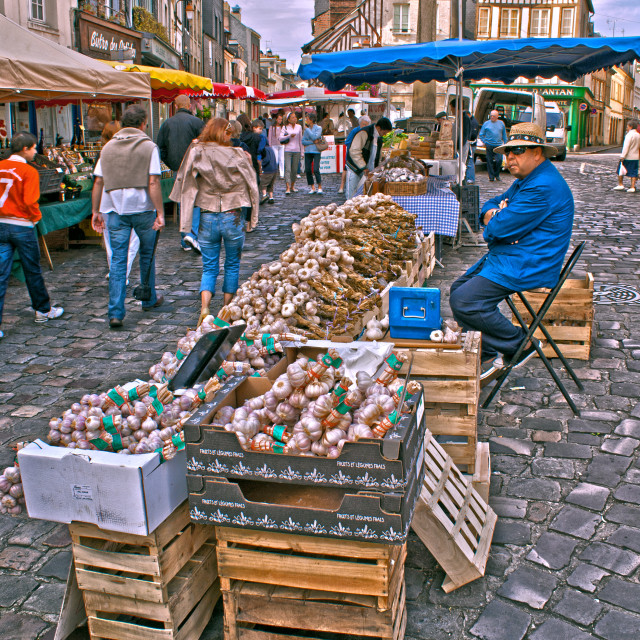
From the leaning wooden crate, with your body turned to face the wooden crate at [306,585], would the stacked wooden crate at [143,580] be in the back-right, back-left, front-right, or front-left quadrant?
front-right

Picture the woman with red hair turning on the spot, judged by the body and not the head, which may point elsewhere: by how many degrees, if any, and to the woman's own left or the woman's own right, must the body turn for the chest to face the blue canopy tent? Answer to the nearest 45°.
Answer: approximately 45° to the woman's own right

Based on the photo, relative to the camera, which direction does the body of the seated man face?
to the viewer's left

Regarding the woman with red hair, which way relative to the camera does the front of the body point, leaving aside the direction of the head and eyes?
away from the camera

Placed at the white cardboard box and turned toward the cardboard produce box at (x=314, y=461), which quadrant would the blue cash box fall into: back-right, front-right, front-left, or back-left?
front-left

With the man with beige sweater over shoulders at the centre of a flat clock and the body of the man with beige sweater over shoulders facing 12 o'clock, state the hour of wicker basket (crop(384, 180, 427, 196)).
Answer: The wicker basket is roughly at 2 o'clock from the man with beige sweater over shoulders.

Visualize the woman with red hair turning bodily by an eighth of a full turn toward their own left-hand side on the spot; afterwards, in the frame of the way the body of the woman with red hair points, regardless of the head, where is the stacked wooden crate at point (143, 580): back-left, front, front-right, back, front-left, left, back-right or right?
back-left

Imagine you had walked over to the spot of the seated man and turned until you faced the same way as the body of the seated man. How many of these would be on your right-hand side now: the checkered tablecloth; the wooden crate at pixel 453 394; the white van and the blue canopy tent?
3

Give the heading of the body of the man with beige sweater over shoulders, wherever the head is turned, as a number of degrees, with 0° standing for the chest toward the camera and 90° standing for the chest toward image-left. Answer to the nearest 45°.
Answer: approximately 180°

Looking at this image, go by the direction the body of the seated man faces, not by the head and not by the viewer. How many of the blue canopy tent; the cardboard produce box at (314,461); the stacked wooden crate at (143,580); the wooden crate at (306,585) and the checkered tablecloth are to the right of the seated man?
2

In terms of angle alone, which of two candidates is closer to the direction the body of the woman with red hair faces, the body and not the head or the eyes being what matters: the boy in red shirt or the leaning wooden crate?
the boy in red shirt
